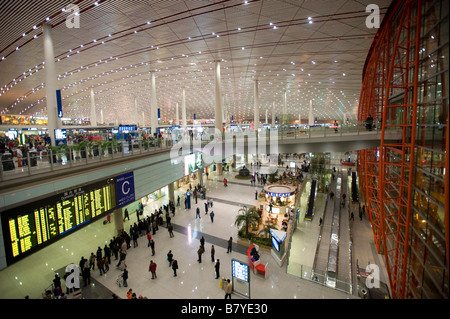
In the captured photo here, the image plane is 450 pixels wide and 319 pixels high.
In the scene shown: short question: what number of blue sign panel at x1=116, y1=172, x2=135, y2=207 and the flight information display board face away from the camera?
0

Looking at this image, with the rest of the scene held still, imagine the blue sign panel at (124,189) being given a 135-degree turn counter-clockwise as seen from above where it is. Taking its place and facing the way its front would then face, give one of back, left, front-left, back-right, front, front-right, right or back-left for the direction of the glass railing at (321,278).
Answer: back-right

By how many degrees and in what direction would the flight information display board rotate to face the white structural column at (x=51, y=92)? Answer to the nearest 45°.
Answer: approximately 135° to its left

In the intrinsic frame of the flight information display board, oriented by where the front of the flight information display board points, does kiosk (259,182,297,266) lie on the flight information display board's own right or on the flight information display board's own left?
on the flight information display board's own left

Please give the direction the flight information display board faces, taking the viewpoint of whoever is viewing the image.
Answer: facing the viewer and to the right of the viewer

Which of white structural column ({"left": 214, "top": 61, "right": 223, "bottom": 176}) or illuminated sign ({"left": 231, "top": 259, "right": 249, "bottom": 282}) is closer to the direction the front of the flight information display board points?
the illuminated sign

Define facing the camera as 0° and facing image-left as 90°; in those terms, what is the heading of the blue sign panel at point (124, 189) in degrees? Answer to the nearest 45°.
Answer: approximately 315°

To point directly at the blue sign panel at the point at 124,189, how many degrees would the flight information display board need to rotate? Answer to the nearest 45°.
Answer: approximately 90° to its left

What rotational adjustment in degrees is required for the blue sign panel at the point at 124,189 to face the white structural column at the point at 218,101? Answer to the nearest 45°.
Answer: approximately 90° to its left
